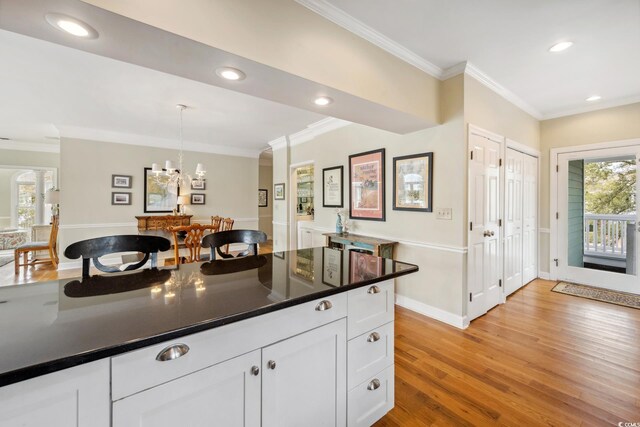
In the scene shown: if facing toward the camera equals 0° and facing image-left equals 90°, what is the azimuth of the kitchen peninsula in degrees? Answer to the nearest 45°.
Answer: approximately 315°

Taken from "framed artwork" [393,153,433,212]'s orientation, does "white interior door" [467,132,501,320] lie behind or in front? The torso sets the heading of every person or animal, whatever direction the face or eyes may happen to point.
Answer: behind

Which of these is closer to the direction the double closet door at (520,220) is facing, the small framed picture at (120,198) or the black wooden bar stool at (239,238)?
the black wooden bar stool

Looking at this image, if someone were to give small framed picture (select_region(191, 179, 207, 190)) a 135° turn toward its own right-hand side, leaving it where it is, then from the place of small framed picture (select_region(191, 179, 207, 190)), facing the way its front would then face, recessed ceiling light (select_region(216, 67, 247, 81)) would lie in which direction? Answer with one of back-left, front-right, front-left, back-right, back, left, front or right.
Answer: back-left

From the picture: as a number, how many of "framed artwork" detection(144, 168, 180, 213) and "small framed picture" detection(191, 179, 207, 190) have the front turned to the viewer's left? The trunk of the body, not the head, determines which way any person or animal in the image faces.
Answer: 0

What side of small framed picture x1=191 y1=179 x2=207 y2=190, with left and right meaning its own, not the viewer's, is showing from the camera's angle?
front

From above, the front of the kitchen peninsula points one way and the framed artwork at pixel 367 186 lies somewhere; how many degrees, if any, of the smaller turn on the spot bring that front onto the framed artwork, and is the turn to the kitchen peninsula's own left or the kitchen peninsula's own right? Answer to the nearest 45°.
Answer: approximately 90° to the kitchen peninsula's own left

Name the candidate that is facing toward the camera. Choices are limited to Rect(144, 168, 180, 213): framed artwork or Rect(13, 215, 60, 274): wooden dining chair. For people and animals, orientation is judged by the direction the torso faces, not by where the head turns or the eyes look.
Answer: the framed artwork

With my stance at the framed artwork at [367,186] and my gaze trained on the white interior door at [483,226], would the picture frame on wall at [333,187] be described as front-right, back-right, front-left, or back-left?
back-left

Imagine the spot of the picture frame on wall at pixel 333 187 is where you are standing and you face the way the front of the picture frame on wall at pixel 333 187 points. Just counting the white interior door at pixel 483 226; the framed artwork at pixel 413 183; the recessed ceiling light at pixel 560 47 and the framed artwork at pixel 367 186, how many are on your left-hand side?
4

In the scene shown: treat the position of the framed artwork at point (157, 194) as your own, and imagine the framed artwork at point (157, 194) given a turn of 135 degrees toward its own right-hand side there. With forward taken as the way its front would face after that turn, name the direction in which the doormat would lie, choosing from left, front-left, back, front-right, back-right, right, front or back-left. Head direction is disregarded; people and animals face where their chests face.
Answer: back

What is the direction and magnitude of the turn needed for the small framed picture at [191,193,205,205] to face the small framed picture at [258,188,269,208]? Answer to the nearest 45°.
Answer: approximately 135° to its left

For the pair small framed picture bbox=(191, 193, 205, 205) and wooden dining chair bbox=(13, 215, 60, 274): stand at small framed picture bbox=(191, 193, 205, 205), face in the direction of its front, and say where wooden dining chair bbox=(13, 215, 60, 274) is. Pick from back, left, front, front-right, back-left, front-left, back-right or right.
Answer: right

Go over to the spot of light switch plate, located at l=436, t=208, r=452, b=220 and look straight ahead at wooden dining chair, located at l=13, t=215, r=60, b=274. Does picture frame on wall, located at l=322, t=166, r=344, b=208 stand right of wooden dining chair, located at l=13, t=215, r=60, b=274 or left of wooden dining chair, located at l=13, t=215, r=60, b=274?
right

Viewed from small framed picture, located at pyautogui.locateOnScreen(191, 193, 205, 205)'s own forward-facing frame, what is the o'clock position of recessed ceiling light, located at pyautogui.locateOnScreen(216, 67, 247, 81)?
The recessed ceiling light is roughly at 12 o'clock from the small framed picture.

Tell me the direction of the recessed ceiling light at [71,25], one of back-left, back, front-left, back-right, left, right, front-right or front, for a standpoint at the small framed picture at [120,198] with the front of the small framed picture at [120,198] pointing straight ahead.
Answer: front

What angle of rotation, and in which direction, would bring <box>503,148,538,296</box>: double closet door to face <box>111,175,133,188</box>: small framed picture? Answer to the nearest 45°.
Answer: approximately 90° to its right

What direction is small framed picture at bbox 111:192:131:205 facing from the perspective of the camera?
toward the camera

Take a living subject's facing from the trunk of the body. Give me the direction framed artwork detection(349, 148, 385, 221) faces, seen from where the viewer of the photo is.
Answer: facing the viewer and to the left of the viewer

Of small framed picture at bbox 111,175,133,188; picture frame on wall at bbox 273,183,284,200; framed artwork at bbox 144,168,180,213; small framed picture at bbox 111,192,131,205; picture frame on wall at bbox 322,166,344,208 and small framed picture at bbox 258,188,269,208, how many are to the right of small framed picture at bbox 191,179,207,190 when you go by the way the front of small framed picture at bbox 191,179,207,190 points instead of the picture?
3

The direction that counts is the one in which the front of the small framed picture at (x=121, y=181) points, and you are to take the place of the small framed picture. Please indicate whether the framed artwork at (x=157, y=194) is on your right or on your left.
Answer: on your left

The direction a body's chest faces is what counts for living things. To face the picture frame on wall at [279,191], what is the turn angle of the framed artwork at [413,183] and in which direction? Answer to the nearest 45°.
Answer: approximately 90° to its right
